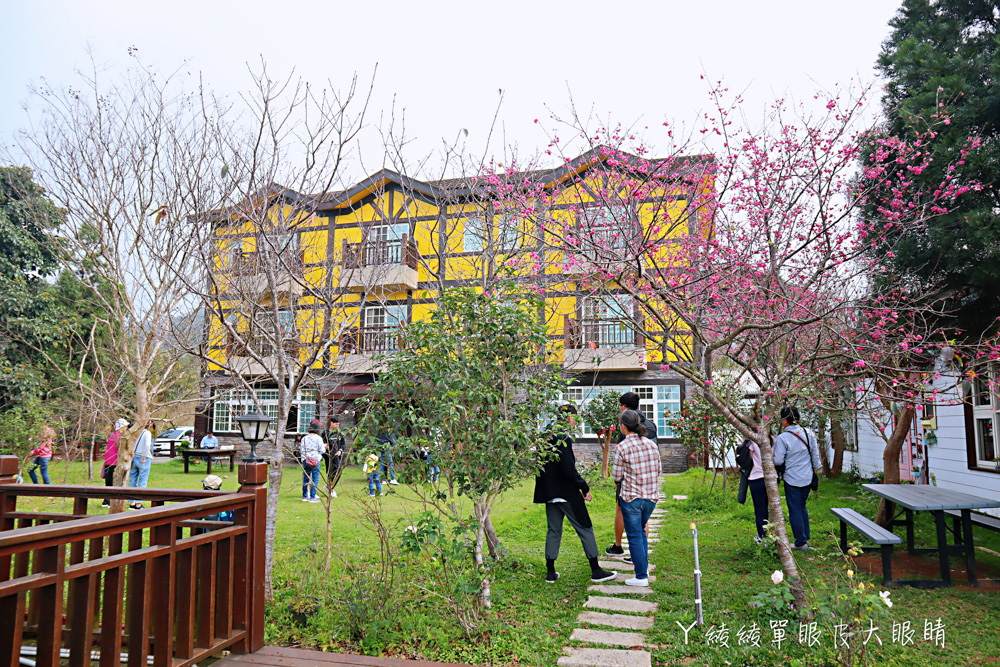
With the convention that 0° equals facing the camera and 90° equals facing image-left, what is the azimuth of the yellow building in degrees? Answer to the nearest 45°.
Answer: approximately 0°

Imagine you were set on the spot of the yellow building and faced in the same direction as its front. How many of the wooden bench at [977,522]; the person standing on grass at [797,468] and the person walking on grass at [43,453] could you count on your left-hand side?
2

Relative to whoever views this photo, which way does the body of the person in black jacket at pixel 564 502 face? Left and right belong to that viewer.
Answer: facing away from the viewer and to the right of the viewer

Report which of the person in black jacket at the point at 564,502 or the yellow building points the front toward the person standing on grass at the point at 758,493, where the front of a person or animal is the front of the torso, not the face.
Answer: the person in black jacket

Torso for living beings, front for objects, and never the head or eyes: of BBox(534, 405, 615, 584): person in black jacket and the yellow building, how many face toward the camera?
1

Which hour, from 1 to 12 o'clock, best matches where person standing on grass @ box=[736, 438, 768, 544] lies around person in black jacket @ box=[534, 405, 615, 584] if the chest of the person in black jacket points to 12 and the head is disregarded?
The person standing on grass is roughly at 12 o'clock from the person in black jacket.

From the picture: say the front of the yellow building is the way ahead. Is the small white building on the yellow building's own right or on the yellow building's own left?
on the yellow building's own left

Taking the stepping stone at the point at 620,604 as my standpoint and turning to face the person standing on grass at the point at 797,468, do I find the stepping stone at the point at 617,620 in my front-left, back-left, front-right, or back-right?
back-right
